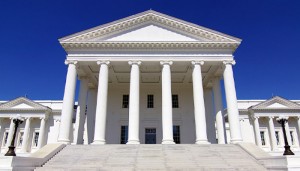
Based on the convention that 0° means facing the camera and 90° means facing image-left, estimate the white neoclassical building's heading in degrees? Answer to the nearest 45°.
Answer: approximately 0°
